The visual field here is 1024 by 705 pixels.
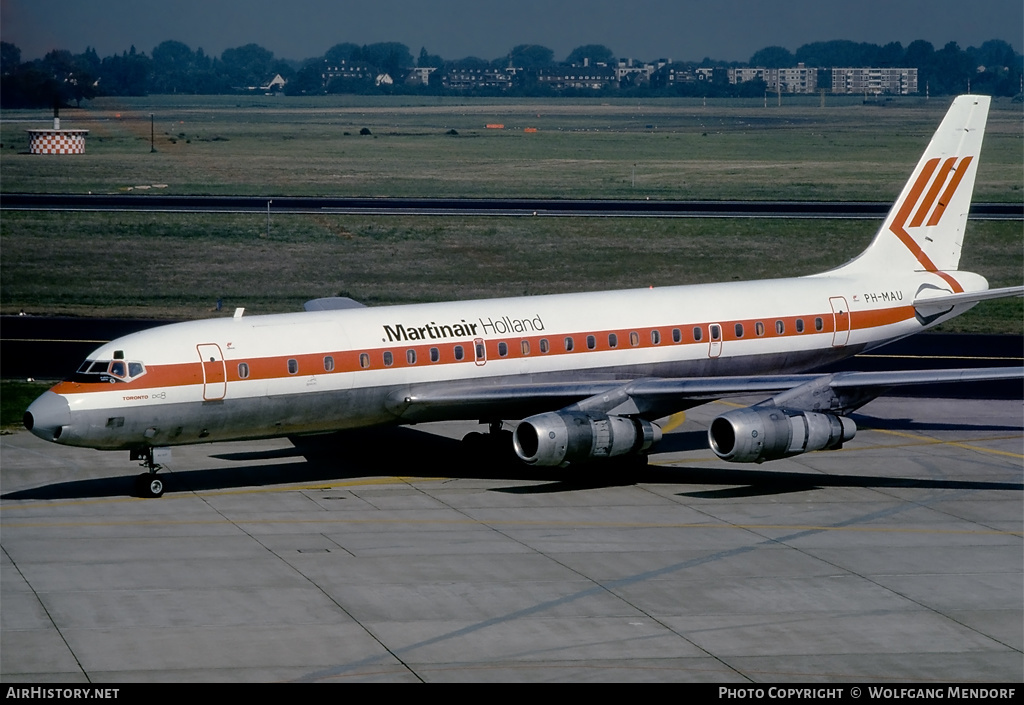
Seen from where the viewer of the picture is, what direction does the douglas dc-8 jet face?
facing the viewer and to the left of the viewer
